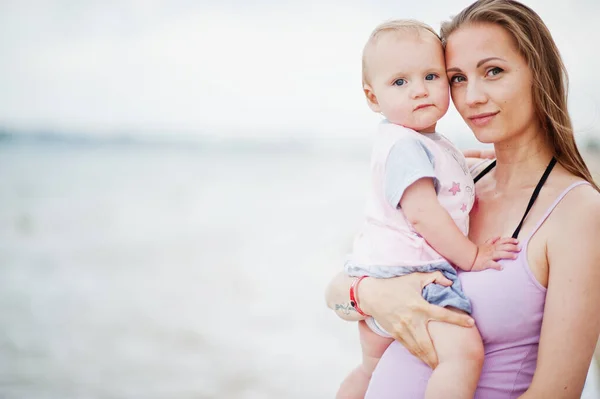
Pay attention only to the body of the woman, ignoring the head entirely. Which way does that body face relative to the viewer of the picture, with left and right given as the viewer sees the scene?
facing the viewer and to the left of the viewer
